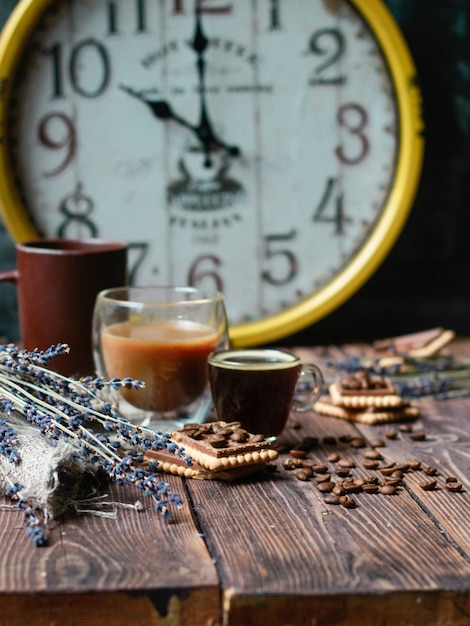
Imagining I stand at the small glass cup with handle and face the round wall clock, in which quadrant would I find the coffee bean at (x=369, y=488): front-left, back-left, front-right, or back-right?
back-right

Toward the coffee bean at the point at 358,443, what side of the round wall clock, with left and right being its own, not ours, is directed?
front

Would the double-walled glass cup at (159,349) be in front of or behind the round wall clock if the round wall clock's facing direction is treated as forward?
in front

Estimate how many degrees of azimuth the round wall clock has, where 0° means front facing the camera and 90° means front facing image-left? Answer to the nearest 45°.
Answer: approximately 0°

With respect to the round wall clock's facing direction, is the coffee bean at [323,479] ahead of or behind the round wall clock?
ahead

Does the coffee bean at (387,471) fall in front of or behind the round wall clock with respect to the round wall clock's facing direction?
in front

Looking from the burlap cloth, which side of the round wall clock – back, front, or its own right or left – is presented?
front

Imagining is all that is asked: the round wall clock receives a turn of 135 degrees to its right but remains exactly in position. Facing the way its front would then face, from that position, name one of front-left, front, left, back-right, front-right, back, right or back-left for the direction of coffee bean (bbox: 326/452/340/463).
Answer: back-left

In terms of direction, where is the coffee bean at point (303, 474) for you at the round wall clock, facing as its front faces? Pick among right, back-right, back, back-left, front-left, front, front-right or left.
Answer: front

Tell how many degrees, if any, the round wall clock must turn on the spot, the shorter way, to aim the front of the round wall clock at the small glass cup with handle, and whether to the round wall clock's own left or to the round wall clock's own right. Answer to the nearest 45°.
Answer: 0° — it already faces it

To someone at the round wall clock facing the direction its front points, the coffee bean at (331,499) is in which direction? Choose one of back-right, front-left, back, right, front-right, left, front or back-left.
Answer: front

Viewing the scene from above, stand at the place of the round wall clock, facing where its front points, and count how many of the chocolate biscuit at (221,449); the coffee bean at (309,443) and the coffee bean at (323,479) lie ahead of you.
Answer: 3

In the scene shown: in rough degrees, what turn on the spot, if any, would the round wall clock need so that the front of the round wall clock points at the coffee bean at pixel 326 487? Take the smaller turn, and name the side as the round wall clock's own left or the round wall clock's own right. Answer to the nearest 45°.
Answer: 0° — it already faces it
